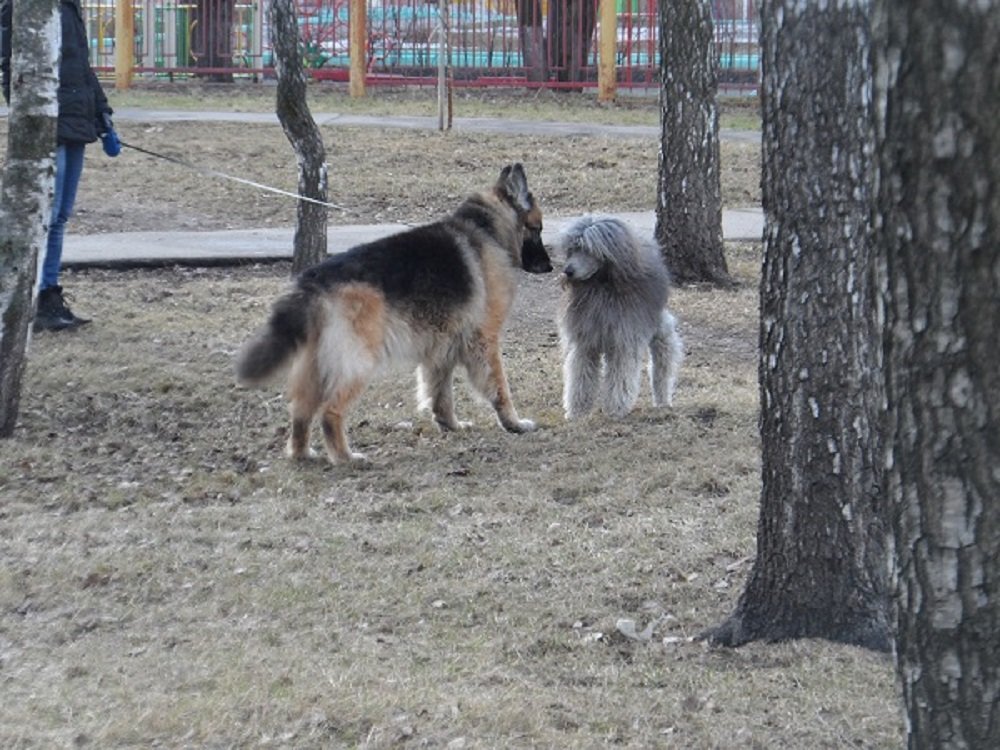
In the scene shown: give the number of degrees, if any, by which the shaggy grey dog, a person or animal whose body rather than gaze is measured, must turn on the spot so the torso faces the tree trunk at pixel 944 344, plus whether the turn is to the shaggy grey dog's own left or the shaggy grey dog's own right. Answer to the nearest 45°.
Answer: approximately 45° to the shaggy grey dog's own left

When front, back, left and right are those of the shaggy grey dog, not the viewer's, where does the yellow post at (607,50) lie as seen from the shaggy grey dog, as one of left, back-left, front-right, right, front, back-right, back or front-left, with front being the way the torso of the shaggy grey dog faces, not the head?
back-right

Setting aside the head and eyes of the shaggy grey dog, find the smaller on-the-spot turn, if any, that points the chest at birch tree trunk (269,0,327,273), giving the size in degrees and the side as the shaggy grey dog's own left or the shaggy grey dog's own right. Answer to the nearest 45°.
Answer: approximately 90° to the shaggy grey dog's own right

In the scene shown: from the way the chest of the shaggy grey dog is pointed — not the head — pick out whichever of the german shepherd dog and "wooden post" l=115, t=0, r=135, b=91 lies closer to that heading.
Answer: the german shepherd dog

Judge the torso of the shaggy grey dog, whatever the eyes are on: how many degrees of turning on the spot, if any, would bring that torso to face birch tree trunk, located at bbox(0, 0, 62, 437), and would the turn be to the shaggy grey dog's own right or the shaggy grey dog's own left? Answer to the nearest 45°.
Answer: approximately 45° to the shaggy grey dog's own right

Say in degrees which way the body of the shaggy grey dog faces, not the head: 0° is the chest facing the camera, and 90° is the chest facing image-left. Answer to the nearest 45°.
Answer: approximately 45°

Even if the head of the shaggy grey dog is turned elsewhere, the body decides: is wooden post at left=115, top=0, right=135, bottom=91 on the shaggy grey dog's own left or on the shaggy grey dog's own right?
on the shaggy grey dog's own right

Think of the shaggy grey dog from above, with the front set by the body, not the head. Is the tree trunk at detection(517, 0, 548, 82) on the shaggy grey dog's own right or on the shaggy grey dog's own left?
on the shaggy grey dog's own right
